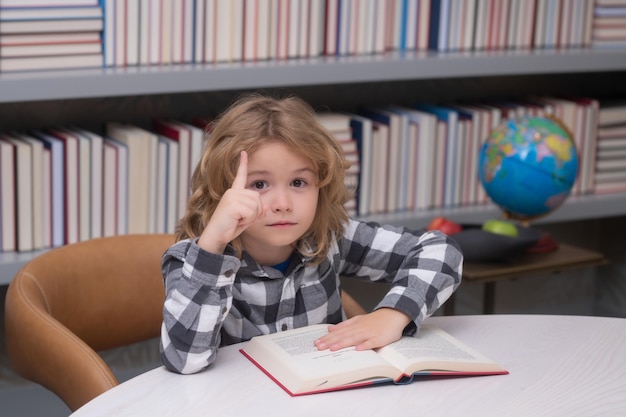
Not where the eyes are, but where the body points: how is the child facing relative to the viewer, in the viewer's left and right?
facing the viewer

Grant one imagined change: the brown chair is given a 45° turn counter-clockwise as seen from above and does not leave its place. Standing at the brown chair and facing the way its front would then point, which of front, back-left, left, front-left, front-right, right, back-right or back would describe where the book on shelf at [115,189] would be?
left

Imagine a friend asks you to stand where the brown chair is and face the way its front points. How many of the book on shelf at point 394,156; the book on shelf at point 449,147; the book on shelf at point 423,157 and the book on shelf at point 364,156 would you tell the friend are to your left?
4

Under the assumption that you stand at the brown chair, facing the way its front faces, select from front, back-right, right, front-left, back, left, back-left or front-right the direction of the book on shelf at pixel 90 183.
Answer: back-left

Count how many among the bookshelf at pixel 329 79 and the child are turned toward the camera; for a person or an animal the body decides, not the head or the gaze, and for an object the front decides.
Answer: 2

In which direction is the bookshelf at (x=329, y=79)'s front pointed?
toward the camera

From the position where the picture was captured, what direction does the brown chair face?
facing the viewer and to the right of the viewer

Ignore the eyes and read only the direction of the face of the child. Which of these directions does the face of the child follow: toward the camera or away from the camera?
toward the camera

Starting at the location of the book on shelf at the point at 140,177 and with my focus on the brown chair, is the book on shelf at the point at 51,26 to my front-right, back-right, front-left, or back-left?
front-right

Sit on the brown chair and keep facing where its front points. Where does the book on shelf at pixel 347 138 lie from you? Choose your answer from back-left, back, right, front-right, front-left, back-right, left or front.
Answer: left

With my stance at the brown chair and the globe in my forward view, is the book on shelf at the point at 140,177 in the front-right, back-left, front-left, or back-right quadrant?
front-left

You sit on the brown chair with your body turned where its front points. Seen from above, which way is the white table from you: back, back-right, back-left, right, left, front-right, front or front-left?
front

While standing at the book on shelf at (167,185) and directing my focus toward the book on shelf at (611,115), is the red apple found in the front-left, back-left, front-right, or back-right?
front-right

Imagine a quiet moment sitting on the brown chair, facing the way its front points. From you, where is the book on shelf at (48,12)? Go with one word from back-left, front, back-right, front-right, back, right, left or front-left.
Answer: back-left

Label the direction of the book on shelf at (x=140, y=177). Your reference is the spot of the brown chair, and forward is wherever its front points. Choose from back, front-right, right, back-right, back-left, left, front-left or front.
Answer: back-left

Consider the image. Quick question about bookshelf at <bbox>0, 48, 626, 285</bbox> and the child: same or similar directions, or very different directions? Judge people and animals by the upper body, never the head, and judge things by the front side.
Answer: same or similar directions
